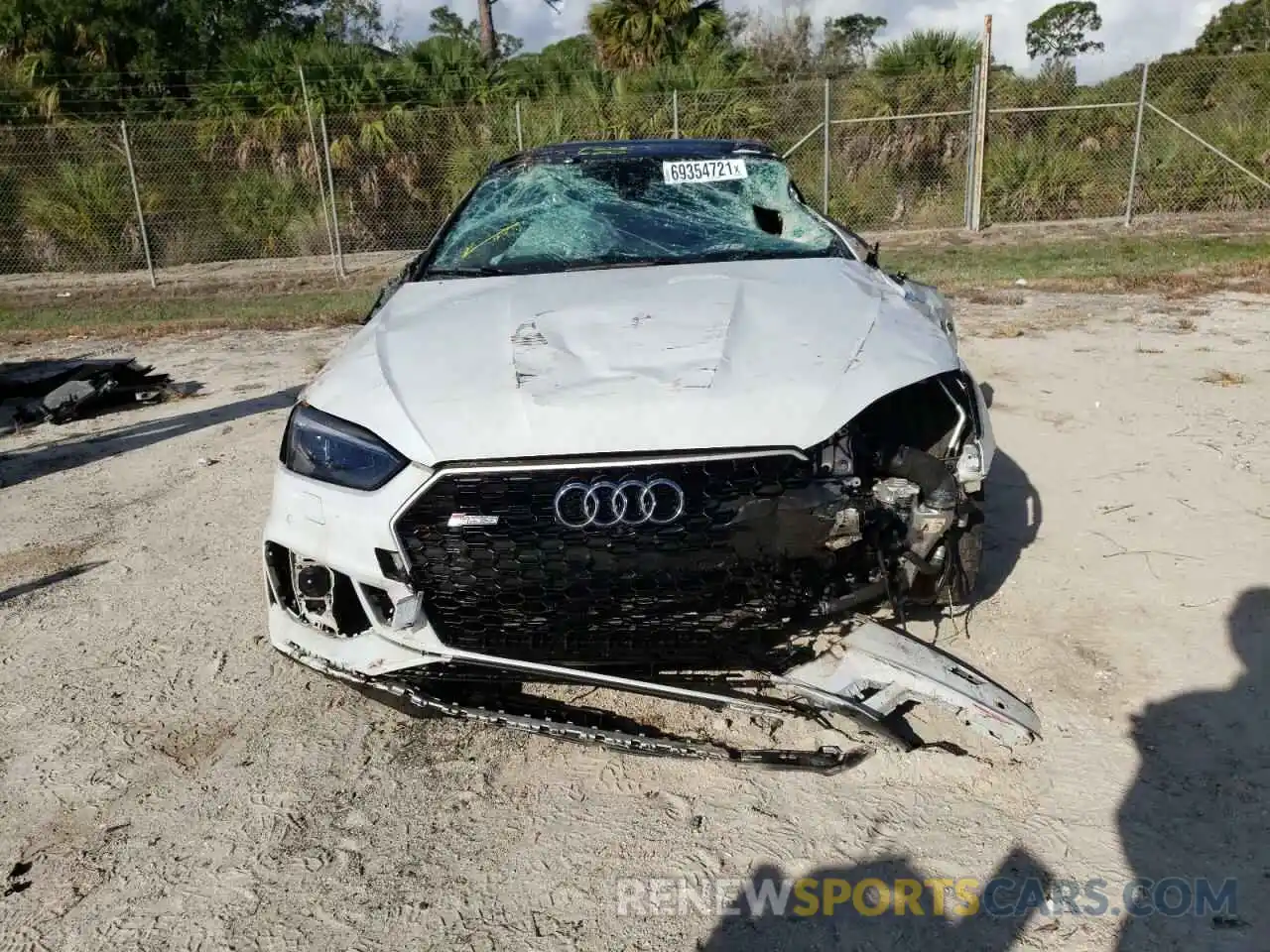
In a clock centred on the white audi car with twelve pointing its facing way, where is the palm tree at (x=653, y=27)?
The palm tree is roughly at 6 o'clock from the white audi car.

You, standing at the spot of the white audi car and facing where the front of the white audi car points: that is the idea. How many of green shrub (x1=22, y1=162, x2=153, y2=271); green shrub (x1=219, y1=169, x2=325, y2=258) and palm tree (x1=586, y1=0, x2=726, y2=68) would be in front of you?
0

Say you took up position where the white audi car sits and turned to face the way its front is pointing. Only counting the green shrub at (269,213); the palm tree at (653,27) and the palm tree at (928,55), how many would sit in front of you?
0

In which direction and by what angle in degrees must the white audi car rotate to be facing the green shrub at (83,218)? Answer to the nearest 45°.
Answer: approximately 135° to its right

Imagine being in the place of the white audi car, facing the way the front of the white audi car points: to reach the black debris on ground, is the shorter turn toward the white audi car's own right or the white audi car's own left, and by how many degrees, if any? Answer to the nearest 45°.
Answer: approximately 135° to the white audi car's own right

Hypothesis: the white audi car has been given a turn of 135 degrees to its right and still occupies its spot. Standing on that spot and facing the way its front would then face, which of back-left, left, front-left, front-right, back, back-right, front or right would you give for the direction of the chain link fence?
front-right

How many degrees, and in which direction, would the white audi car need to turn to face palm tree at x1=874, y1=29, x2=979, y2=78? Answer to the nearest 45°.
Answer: approximately 180°

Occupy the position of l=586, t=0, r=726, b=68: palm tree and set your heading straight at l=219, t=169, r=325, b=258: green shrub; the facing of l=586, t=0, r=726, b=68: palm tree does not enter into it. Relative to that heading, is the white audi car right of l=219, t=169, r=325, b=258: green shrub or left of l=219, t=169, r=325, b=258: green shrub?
left

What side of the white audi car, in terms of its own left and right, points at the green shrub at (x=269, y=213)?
back

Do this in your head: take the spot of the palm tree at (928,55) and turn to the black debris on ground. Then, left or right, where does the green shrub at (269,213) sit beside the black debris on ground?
right

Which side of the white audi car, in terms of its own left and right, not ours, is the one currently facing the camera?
front
